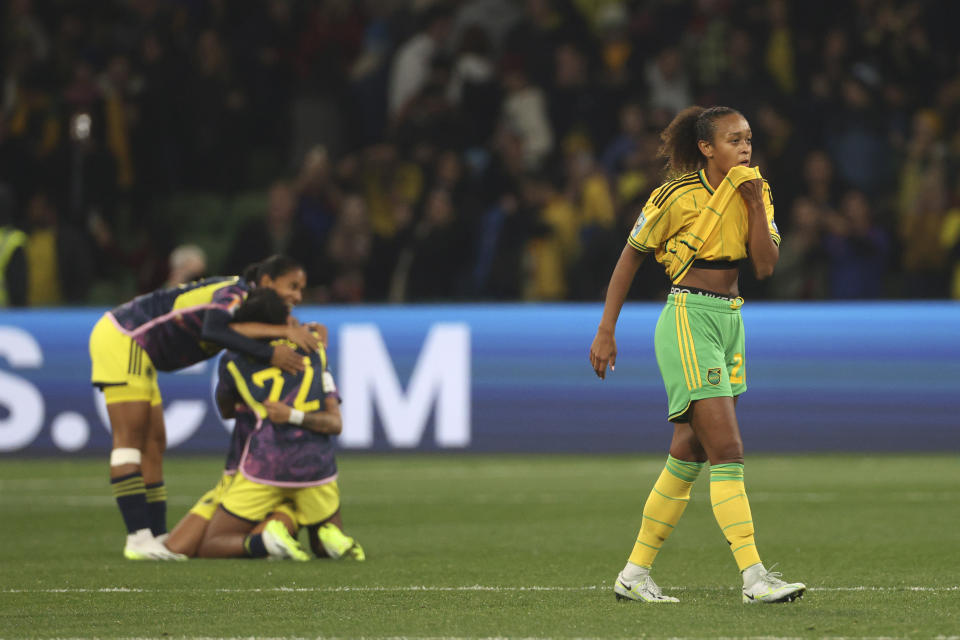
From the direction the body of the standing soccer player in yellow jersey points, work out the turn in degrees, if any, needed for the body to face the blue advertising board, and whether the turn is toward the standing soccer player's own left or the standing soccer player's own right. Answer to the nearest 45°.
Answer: approximately 135° to the standing soccer player's own left

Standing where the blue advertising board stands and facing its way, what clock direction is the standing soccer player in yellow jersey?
The standing soccer player in yellow jersey is roughly at 12 o'clock from the blue advertising board.

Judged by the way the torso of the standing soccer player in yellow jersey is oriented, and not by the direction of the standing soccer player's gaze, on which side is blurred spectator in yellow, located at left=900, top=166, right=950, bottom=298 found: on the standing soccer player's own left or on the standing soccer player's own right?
on the standing soccer player's own left

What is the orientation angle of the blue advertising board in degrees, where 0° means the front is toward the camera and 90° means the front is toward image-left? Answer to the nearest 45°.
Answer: approximately 0°

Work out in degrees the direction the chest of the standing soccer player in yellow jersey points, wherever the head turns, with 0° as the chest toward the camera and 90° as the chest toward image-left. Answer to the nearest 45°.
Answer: approximately 315°

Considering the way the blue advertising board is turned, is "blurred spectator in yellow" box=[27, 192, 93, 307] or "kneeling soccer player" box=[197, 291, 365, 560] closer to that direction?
the kneeling soccer player

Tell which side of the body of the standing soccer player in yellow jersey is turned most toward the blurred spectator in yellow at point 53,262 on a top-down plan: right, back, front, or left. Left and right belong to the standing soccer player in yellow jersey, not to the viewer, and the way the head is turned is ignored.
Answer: back
